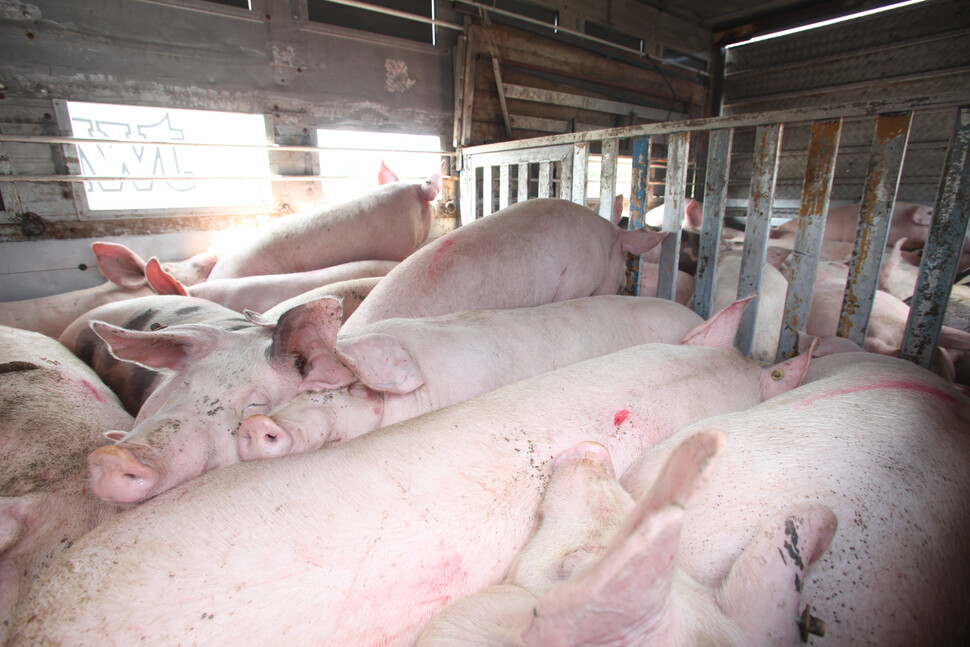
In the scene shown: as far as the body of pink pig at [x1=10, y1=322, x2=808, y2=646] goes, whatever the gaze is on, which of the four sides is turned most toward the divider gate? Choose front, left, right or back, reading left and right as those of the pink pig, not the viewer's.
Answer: front

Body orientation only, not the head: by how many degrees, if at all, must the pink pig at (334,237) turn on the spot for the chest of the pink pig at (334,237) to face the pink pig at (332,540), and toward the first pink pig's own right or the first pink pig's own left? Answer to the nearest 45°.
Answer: approximately 135° to the first pink pig's own right

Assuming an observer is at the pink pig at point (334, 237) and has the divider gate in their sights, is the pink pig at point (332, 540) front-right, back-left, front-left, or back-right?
front-right

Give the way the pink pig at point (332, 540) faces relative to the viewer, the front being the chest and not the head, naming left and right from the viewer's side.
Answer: facing away from the viewer and to the right of the viewer

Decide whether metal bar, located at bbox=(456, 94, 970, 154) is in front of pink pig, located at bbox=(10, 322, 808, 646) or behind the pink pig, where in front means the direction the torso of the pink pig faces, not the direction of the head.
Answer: in front

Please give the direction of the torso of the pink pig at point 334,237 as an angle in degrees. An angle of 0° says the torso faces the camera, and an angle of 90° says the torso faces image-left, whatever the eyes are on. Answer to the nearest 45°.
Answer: approximately 225°

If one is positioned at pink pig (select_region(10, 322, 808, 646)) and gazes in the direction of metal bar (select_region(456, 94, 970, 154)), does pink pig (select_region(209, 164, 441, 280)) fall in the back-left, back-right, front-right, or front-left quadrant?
front-left

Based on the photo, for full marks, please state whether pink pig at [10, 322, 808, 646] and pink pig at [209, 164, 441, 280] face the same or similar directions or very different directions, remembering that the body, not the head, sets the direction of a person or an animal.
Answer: same or similar directions

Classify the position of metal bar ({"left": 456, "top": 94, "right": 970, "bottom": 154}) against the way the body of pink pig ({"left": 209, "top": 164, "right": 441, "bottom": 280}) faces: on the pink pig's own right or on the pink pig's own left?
on the pink pig's own right
